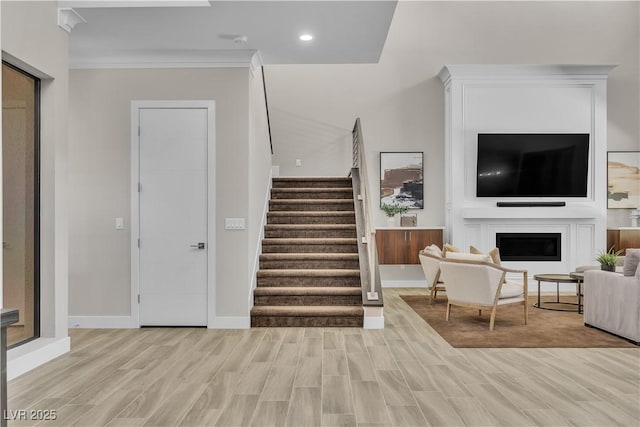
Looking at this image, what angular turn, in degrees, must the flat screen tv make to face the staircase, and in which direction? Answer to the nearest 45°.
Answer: approximately 45° to its right

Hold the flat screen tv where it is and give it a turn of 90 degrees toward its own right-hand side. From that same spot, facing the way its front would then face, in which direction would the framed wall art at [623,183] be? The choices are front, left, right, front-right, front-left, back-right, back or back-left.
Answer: back-right

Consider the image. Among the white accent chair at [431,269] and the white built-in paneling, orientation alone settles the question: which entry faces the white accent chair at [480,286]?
the white built-in paneling

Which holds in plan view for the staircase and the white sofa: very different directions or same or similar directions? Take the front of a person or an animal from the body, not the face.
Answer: very different directions

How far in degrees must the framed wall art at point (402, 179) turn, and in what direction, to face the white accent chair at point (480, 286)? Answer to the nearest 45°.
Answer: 0° — it already faces it
